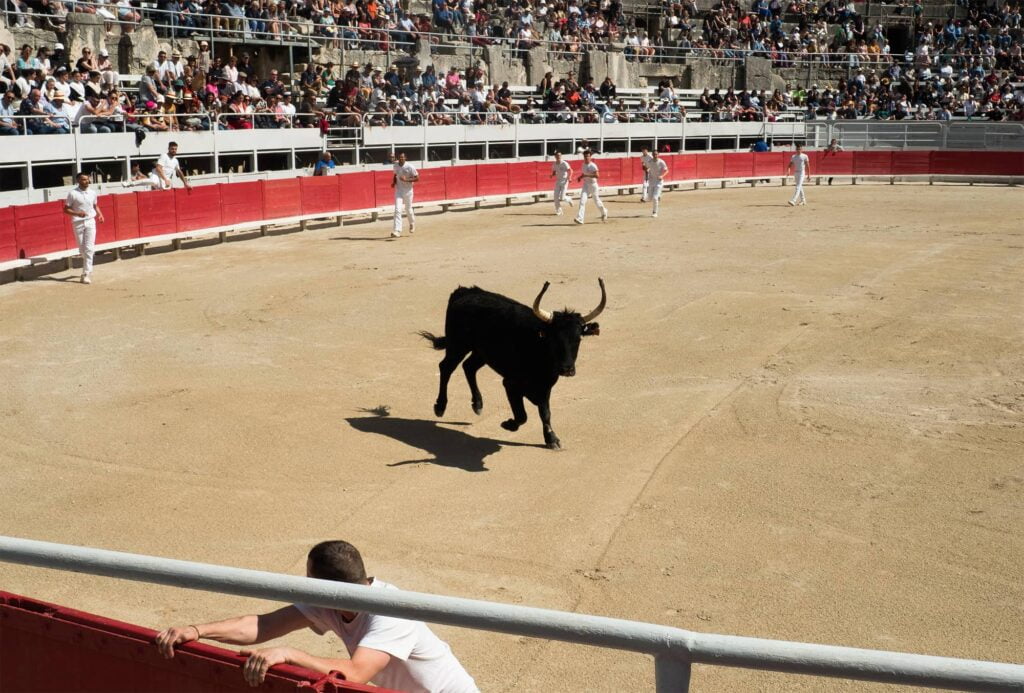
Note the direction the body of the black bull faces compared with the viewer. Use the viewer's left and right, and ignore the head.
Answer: facing the viewer and to the right of the viewer

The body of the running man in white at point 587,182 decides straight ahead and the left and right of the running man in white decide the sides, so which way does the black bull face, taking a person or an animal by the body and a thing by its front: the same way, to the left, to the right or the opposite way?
to the left

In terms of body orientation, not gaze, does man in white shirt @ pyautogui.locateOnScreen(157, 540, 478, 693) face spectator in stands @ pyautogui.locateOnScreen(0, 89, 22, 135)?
no

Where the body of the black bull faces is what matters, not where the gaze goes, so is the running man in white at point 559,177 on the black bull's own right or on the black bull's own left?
on the black bull's own left

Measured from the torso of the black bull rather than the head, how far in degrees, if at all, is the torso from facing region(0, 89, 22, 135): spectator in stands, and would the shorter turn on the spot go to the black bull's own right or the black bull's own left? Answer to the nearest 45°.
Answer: approximately 180°

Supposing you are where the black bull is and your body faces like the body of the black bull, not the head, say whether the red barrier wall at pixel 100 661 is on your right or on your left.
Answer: on your right

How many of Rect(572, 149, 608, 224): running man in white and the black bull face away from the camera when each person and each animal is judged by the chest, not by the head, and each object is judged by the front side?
0

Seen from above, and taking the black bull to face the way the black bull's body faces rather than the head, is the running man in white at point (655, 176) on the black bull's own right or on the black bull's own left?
on the black bull's own left

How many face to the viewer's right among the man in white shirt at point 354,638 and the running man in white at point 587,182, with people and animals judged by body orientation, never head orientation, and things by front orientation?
0
